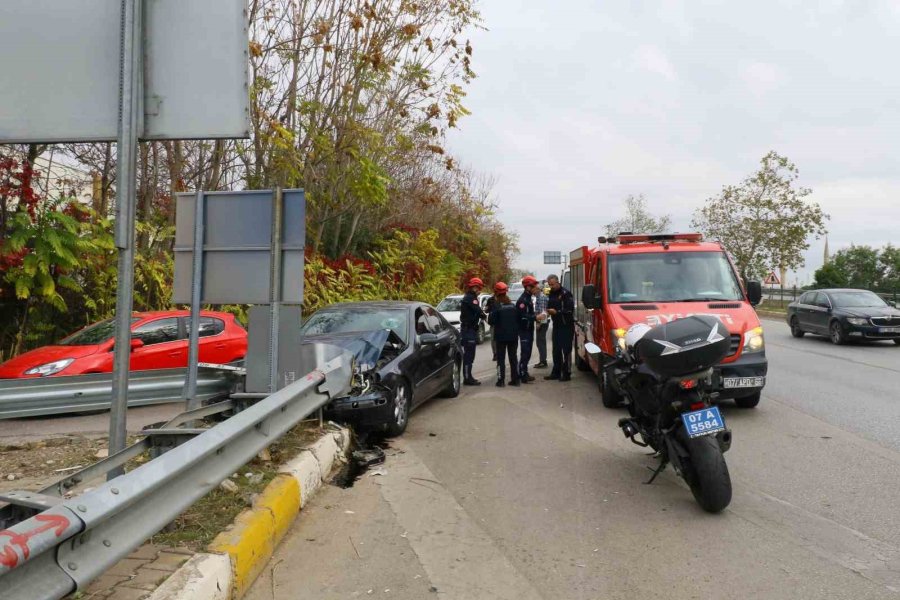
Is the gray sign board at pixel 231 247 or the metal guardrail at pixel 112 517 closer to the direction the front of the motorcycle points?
the gray sign board

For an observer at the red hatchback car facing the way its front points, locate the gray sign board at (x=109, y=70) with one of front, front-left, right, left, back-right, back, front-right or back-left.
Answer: front-left

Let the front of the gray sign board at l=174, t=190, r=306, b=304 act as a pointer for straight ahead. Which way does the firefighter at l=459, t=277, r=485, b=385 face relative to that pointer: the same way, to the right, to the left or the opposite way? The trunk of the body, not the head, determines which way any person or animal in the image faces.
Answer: to the right

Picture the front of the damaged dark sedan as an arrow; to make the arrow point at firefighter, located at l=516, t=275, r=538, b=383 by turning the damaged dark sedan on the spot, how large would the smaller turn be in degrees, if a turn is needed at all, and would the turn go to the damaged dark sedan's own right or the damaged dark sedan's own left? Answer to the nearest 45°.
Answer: approximately 180°

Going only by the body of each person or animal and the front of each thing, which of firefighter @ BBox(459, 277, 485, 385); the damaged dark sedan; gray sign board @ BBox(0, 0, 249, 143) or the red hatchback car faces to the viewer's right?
the firefighter

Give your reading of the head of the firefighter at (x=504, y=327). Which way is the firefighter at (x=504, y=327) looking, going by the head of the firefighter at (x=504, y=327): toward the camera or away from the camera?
away from the camera

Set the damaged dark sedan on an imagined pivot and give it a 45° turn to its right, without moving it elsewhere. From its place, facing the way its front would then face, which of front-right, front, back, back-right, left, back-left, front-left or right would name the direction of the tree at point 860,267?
back-right

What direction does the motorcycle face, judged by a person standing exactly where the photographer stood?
facing away from the viewer and to the left of the viewer

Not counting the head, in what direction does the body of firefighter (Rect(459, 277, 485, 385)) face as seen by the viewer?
to the viewer's right

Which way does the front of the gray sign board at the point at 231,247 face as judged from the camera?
facing away from the viewer

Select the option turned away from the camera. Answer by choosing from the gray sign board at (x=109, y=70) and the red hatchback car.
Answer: the gray sign board

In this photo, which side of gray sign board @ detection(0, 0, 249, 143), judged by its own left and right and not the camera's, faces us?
back
